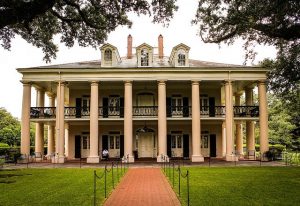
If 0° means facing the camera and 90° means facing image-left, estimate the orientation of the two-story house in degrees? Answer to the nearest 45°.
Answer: approximately 0°

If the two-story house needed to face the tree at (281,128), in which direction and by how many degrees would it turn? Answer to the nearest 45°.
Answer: approximately 135° to its left

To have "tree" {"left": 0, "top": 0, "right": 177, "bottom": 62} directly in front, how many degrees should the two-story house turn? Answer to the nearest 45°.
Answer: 0° — it already faces it

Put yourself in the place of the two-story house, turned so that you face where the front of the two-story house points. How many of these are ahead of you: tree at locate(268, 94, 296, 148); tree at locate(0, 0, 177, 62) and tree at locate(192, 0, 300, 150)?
2
